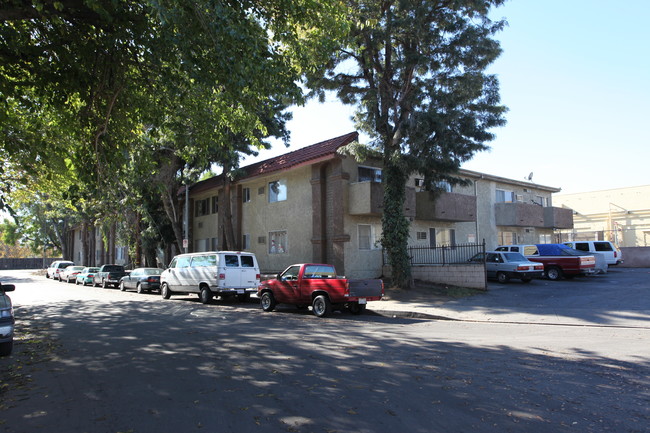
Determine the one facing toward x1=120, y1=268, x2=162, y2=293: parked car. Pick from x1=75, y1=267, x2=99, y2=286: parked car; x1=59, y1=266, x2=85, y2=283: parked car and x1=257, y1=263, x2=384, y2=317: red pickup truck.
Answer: the red pickup truck

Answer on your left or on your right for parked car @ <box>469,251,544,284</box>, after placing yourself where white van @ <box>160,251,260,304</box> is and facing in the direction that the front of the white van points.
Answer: on your right

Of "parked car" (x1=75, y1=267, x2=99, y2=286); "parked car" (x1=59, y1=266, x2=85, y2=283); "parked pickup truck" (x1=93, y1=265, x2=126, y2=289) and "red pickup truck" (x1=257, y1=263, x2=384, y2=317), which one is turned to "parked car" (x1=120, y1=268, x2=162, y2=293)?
the red pickup truck

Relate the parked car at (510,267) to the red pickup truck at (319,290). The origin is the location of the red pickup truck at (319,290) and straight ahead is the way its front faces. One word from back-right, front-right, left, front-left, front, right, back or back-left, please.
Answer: right

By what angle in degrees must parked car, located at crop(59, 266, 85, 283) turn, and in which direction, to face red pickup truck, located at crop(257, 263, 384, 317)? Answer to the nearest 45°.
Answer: approximately 135° to its left

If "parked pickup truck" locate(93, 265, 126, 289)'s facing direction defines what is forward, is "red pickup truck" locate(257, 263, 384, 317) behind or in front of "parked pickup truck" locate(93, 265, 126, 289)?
behind

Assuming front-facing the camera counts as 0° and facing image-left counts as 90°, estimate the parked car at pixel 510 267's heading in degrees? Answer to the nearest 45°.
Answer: approximately 135°

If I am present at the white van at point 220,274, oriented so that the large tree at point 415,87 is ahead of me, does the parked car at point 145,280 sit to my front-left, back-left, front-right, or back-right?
back-left

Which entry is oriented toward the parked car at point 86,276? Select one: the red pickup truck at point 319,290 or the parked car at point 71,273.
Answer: the red pickup truck

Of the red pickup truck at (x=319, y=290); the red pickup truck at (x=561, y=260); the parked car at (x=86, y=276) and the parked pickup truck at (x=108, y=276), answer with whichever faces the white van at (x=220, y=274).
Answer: the red pickup truck at (x=319, y=290)
